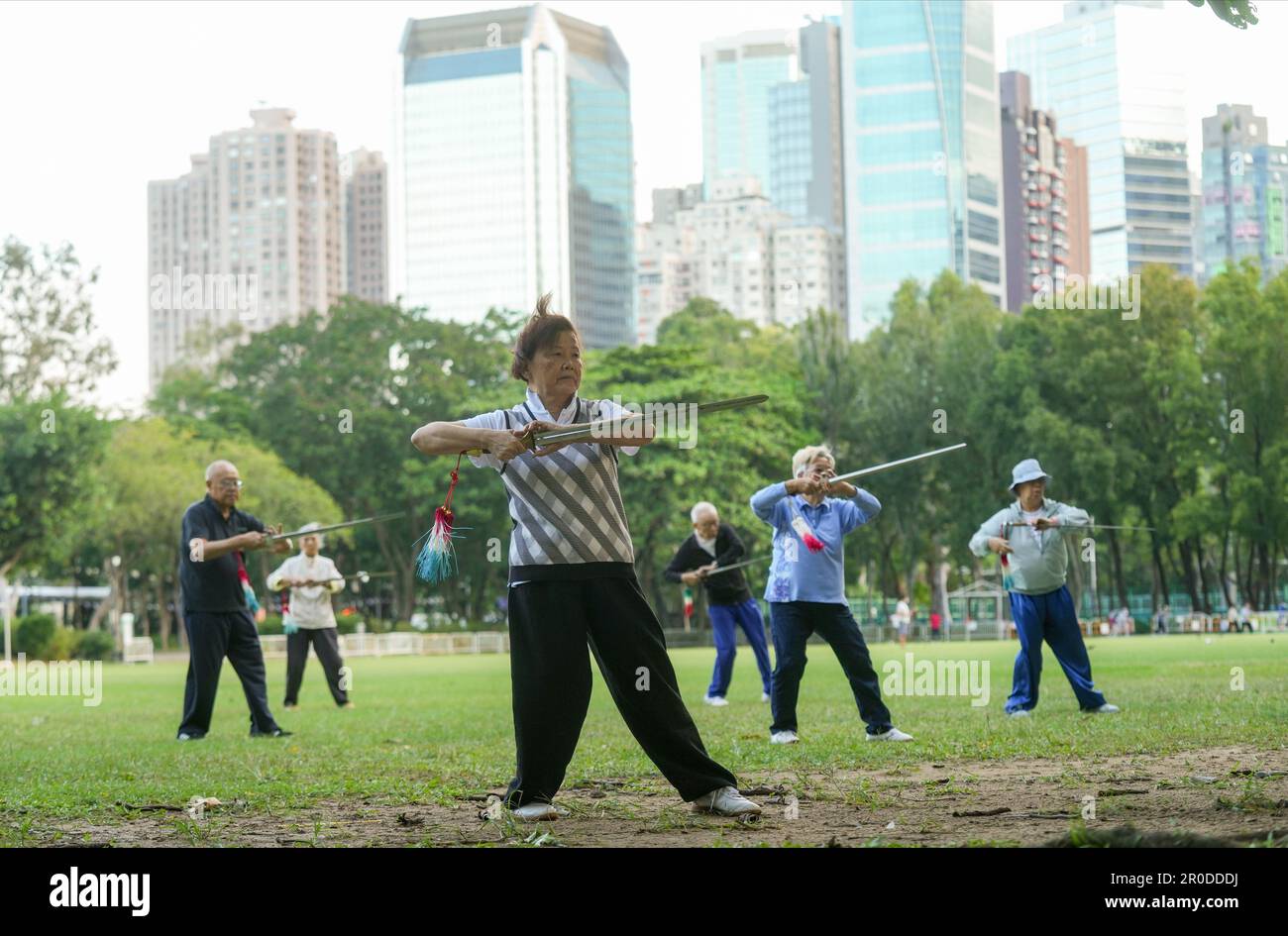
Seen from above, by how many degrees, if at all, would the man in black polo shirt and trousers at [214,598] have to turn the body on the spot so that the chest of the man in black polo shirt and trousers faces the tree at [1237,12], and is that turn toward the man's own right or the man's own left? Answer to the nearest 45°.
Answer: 0° — they already face it

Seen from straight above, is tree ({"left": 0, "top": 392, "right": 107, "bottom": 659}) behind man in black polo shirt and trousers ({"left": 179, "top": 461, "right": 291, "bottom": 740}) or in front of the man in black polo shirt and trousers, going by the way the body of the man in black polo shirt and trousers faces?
behind

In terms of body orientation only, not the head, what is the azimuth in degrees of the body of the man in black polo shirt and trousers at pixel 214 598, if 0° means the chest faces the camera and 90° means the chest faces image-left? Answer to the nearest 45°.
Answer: approximately 315°

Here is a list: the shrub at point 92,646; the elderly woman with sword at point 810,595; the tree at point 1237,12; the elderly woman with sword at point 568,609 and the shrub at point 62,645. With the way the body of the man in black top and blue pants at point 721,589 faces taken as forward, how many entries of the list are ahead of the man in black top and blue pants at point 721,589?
3

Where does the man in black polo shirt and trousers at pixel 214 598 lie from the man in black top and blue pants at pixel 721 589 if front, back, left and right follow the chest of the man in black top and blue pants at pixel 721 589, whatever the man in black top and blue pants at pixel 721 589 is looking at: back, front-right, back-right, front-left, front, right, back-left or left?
front-right

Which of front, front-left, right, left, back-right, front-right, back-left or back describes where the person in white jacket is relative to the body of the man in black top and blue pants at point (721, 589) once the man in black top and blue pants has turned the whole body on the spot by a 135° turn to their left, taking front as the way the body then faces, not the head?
back-left

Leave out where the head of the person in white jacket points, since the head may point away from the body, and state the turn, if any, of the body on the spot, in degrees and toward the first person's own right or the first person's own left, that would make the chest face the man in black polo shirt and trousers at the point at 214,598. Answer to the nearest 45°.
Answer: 0° — they already face them

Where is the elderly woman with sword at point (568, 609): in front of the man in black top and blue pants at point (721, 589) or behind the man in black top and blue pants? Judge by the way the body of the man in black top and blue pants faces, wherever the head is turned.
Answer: in front

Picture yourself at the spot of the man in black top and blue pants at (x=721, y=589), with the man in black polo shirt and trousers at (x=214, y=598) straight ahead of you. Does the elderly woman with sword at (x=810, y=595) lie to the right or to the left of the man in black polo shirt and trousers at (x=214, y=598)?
left

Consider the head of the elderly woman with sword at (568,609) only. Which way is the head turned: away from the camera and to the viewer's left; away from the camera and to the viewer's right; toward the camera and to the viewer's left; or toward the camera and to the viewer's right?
toward the camera and to the viewer's right

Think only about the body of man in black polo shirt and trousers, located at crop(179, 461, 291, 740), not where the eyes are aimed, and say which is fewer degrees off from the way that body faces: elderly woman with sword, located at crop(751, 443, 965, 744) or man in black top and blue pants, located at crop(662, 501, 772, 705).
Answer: the elderly woman with sword
